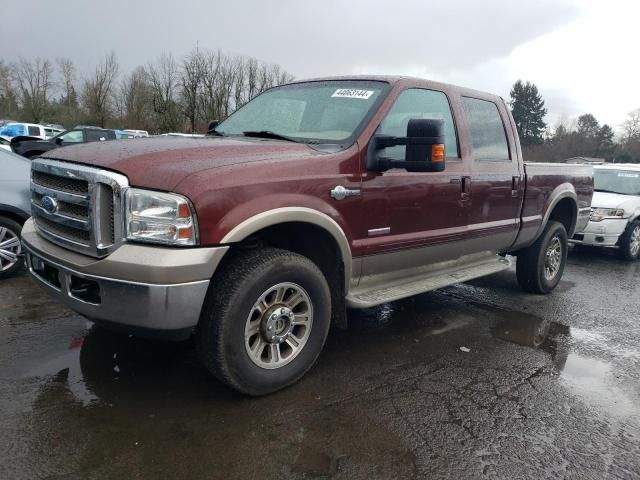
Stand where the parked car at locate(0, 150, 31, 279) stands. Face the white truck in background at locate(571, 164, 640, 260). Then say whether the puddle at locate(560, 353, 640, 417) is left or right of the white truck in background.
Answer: right

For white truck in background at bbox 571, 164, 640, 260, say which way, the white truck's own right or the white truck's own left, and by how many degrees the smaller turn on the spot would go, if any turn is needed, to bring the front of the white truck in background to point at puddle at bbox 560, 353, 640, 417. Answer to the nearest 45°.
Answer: approximately 45° to the white truck's own left

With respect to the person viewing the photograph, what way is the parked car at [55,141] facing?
facing to the left of the viewer

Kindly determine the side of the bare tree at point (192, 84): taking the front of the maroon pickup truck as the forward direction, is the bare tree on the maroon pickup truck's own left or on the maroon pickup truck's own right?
on the maroon pickup truck's own right

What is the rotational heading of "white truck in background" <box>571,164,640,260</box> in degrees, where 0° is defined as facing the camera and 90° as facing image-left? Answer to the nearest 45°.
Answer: approximately 45°

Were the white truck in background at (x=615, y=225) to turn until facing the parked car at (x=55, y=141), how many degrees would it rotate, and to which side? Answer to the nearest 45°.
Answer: approximately 45° to its right
